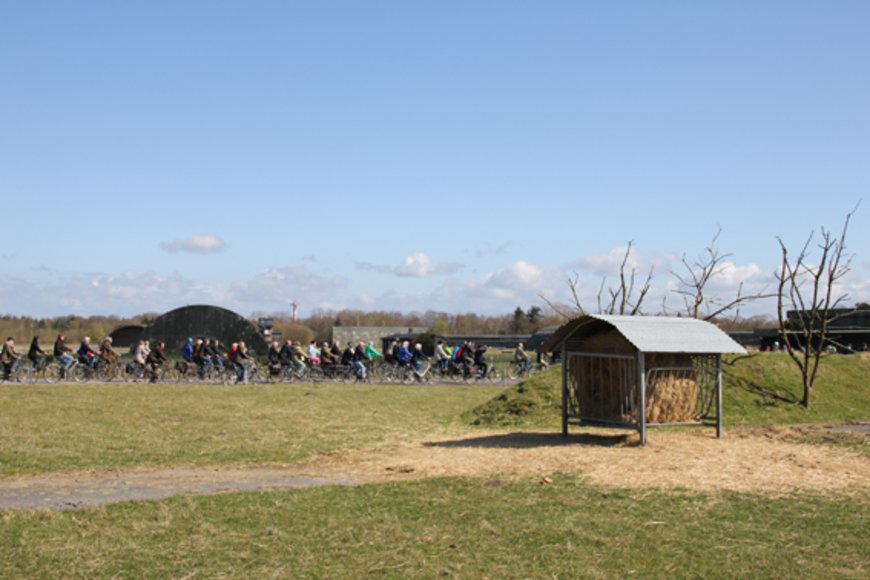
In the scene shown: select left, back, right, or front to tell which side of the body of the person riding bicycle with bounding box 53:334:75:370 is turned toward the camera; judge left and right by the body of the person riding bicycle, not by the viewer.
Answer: right

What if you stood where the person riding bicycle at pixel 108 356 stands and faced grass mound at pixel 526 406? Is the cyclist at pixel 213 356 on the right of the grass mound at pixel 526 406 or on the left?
left

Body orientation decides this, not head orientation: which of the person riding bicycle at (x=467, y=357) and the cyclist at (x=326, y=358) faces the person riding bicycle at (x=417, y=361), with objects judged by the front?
the cyclist

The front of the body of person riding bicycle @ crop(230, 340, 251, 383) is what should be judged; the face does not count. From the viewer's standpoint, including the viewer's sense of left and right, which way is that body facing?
facing to the right of the viewer

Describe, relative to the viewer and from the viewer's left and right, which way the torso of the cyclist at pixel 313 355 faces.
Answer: facing to the right of the viewer

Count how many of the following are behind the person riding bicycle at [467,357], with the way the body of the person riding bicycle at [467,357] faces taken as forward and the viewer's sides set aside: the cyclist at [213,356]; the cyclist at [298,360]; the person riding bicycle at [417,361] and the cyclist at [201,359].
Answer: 4

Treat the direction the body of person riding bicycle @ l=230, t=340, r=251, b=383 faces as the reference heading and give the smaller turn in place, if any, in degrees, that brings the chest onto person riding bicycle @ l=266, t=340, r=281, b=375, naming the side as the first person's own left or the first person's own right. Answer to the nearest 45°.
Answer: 0° — they already face them

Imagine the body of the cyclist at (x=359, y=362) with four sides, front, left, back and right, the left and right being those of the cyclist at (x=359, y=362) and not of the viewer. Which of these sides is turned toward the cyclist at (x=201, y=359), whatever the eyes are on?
back

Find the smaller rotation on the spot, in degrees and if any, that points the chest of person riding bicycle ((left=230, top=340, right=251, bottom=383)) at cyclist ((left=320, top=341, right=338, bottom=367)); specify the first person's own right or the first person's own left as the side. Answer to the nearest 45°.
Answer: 0° — they already face them

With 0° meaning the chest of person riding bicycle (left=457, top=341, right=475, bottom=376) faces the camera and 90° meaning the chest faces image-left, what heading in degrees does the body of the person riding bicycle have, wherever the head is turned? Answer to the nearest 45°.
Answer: approximately 270°

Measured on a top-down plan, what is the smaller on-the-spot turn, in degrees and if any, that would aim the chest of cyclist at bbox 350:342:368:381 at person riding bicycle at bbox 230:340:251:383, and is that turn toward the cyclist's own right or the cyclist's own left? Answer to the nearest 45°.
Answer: approximately 180°

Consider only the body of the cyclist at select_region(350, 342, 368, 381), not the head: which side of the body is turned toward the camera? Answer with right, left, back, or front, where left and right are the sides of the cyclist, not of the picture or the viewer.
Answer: right

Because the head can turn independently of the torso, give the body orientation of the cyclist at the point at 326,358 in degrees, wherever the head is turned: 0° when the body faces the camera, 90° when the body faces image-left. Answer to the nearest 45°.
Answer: approximately 270°
